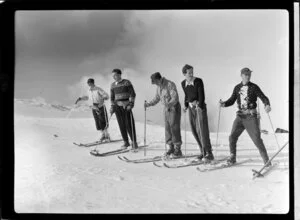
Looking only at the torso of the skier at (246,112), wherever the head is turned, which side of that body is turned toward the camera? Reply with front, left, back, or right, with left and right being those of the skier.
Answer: front

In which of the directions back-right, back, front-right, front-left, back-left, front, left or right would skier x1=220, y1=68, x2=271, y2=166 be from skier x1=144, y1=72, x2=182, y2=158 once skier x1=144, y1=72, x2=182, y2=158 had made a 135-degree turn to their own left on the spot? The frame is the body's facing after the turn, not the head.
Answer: front

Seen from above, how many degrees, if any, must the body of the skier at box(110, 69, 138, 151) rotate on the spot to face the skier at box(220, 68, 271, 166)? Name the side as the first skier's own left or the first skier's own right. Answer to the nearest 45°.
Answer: approximately 135° to the first skier's own left

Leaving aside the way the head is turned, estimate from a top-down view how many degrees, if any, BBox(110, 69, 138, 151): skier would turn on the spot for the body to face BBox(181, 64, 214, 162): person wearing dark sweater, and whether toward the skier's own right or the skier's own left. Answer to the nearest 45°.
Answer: approximately 135° to the skier's own left

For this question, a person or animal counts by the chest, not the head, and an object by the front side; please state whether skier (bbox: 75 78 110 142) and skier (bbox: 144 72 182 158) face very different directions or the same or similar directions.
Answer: same or similar directions

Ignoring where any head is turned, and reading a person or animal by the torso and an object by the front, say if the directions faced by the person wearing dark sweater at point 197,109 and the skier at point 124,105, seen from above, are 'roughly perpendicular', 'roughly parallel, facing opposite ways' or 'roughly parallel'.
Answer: roughly parallel

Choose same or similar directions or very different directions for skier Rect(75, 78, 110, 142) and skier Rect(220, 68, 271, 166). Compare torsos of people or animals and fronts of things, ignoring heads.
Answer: same or similar directions

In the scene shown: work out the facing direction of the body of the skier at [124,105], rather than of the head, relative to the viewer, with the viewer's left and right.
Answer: facing the viewer and to the left of the viewer
